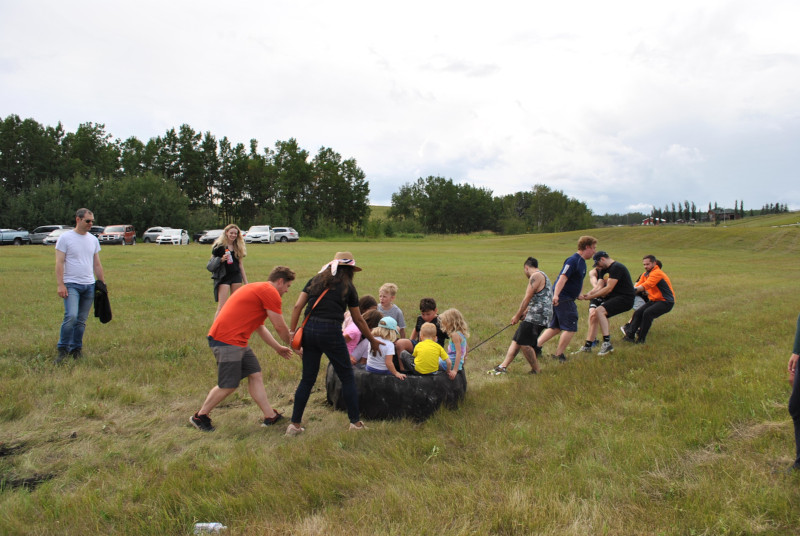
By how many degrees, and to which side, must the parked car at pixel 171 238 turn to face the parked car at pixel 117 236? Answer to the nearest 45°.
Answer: approximately 45° to its right

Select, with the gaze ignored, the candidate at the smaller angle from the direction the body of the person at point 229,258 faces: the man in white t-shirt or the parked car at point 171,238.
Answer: the man in white t-shirt

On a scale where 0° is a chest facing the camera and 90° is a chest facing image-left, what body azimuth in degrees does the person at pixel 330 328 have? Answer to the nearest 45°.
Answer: approximately 225°

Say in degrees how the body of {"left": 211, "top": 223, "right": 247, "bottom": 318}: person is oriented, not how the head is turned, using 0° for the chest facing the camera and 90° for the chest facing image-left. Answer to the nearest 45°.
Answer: approximately 0°

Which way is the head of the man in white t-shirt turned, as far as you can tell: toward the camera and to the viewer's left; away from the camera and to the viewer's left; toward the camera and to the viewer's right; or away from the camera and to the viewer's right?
toward the camera and to the viewer's right

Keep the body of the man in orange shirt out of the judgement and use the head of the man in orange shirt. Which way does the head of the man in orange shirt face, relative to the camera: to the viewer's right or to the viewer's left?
to the viewer's right

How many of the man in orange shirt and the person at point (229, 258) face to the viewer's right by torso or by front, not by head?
1

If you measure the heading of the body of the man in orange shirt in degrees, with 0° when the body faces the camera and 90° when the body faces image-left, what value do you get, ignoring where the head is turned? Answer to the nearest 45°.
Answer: approximately 270°
